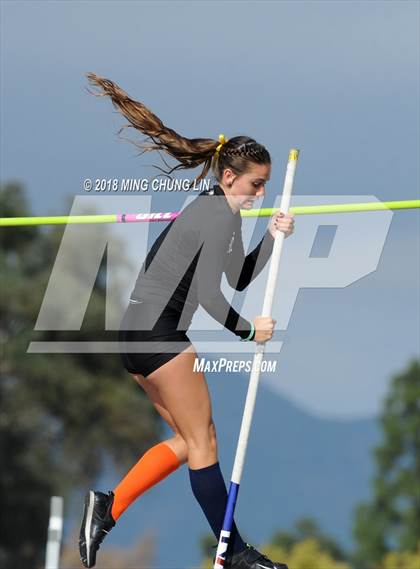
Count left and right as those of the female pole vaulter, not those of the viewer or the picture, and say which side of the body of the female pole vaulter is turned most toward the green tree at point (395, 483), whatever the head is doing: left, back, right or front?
left

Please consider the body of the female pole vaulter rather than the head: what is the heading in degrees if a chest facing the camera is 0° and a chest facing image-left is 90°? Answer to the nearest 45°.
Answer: approximately 270°

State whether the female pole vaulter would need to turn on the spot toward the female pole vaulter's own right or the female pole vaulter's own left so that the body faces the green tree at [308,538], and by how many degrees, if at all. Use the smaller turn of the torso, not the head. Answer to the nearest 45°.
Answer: approximately 90° to the female pole vaulter's own left

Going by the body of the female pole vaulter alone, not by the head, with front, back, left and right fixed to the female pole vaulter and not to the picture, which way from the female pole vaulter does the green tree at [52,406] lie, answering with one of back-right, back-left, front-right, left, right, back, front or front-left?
left
